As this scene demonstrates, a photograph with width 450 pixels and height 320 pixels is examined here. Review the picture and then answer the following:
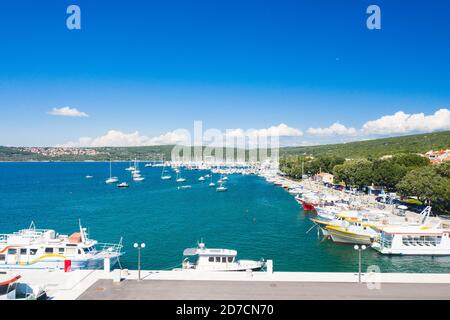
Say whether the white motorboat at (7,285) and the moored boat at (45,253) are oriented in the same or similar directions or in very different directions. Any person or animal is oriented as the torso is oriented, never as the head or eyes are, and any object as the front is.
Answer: same or similar directions

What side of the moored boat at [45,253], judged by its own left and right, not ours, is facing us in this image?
right

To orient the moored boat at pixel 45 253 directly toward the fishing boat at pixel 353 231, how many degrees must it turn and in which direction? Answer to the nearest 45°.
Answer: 0° — it already faces it

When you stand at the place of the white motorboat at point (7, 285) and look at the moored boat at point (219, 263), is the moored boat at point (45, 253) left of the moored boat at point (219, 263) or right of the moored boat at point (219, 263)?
left

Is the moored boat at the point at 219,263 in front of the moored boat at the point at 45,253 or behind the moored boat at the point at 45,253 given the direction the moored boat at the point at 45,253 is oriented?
in front

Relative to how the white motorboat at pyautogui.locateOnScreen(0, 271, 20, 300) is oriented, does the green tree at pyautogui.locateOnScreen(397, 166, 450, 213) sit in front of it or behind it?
in front

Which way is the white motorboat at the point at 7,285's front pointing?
to the viewer's right

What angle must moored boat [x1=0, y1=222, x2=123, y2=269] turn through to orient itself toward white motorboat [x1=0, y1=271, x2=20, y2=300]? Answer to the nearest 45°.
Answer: approximately 90° to its right

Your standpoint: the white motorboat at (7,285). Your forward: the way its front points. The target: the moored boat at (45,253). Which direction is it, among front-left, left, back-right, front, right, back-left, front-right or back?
left

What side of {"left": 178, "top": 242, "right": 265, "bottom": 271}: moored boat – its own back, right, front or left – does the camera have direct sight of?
right
